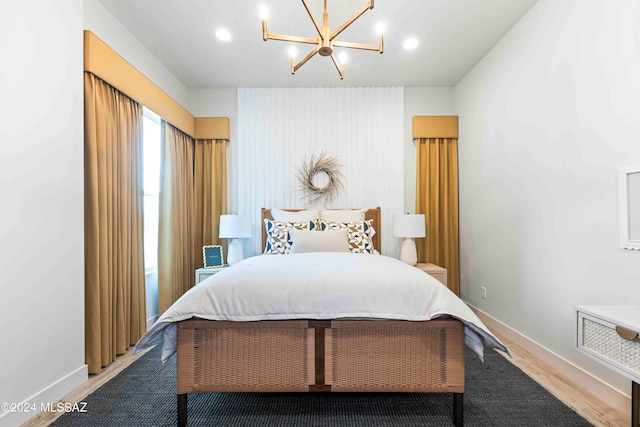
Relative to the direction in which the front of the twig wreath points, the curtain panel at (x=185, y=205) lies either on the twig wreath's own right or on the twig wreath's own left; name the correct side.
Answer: on the twig wreath's own right

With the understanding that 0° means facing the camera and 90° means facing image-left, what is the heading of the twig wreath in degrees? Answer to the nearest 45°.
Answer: approximately 0°

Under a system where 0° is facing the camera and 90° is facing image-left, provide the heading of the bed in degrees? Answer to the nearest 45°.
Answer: approximately 0°

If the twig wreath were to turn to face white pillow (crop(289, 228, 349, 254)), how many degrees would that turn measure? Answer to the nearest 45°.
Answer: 0° — it already faces it

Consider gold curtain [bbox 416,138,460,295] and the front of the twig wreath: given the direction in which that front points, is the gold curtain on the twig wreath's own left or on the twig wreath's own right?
on the twig wreath's own left

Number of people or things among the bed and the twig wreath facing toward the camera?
2
